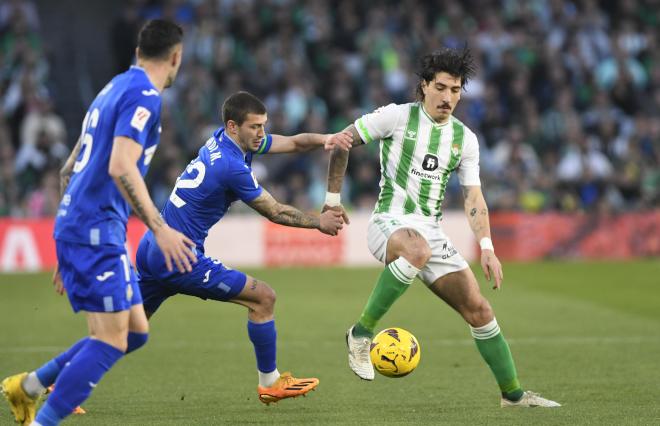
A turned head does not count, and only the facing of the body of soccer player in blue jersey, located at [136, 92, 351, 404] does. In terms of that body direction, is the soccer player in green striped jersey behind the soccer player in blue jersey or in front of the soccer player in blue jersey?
in front

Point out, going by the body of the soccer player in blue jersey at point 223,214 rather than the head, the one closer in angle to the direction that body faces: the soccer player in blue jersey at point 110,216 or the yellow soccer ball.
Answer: the yellow soccer ball

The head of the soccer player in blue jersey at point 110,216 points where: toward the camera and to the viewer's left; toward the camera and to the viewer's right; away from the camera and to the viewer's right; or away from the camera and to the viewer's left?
away from the camera and to the viewer's right

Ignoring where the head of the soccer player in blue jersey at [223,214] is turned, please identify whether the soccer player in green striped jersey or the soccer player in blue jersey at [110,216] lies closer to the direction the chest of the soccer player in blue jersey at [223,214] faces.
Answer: the soccer player in green striped jersey

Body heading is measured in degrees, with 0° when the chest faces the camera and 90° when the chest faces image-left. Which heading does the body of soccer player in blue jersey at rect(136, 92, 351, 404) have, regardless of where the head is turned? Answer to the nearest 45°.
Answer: approximately 270°

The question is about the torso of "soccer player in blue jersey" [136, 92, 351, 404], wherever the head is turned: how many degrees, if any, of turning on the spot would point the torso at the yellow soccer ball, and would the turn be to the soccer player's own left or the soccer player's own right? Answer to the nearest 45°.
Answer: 0° — they already face it

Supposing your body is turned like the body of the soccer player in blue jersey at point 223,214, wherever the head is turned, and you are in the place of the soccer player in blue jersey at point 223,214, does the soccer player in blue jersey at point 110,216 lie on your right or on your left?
on your right
